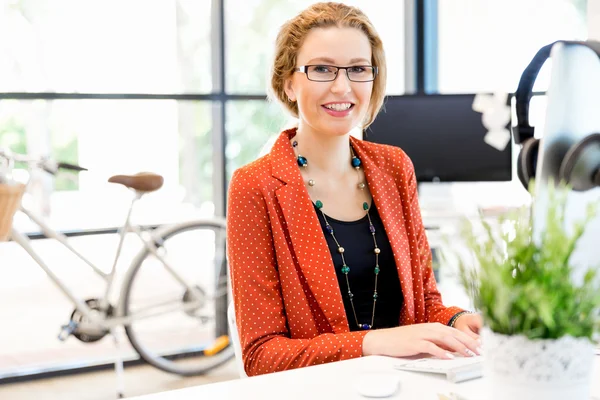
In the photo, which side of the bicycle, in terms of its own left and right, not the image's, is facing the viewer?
left

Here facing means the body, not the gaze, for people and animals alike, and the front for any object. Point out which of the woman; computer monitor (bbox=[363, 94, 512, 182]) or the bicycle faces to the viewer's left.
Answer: the bicycle

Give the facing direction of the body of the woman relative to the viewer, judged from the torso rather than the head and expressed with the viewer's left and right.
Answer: facing the viewer and to the right of the viewer

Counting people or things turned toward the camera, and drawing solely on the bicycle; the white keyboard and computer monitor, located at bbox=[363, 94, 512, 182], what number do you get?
1

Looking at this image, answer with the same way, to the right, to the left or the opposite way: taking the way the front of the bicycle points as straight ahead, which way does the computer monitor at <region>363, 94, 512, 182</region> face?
to the left

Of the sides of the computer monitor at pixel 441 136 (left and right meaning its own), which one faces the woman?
front

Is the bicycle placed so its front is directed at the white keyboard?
no

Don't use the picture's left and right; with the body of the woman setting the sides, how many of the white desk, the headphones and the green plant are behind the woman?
0

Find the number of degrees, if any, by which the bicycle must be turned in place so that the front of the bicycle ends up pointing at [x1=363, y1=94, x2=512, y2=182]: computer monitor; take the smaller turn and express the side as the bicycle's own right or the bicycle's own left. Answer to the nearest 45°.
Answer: approximately 180°

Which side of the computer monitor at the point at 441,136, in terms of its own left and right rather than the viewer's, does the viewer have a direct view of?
front

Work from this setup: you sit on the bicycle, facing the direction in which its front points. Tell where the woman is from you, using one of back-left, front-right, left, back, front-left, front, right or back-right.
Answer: left

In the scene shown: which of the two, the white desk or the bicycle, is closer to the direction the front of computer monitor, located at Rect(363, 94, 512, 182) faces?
the white desk

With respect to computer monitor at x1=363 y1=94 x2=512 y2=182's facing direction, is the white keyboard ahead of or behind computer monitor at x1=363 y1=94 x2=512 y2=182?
ahead

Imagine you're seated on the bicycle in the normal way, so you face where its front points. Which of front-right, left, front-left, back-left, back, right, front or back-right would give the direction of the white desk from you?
left

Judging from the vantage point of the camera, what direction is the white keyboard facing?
facing away from the viewer and to the left of the viewer

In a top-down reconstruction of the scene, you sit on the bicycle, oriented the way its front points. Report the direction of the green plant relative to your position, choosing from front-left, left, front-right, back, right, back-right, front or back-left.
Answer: left

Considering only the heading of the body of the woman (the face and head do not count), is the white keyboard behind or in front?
in front
